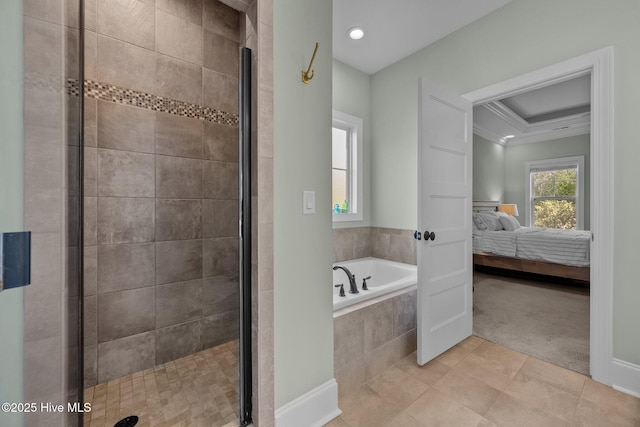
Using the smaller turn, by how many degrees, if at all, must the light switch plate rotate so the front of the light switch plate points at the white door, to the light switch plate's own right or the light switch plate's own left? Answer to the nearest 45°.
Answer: approximately 135° to the light switch plate's own left

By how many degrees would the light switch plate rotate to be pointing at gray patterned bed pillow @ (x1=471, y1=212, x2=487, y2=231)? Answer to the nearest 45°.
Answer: approximately 135° to its left

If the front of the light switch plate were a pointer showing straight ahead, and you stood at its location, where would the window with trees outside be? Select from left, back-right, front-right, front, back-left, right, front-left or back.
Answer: back-left

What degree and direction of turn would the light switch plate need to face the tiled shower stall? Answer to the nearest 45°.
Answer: approximately 90° to its right

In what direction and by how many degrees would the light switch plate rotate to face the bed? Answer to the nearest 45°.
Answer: approximately 135° to its left

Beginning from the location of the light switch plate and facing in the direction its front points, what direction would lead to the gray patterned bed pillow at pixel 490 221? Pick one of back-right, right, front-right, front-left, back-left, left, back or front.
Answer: back-left

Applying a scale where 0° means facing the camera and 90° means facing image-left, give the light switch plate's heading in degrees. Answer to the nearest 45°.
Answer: approximately 0°

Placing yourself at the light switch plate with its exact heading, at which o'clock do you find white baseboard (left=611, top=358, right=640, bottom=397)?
The white baseboard is roughly at 9 o'clock from the light switch plate.

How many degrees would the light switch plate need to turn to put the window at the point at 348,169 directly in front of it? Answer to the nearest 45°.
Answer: approximately 180°
